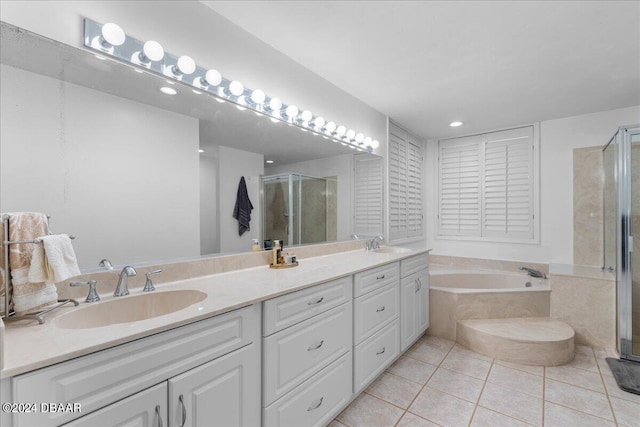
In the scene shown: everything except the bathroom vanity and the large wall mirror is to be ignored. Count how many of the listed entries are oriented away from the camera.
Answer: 0

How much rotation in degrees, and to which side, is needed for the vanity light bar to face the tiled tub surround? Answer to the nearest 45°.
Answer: approximately 45° to its left

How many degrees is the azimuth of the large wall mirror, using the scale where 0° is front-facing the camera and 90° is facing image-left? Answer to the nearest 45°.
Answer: approximately 315°

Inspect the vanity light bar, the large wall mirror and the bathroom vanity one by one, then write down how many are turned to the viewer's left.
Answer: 0

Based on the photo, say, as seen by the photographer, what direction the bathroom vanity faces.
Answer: facing the viewer and to the right of the viewer

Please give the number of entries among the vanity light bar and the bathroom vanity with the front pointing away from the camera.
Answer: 0

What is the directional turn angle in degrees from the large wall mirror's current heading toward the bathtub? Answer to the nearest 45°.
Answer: approximately 45° to its left
